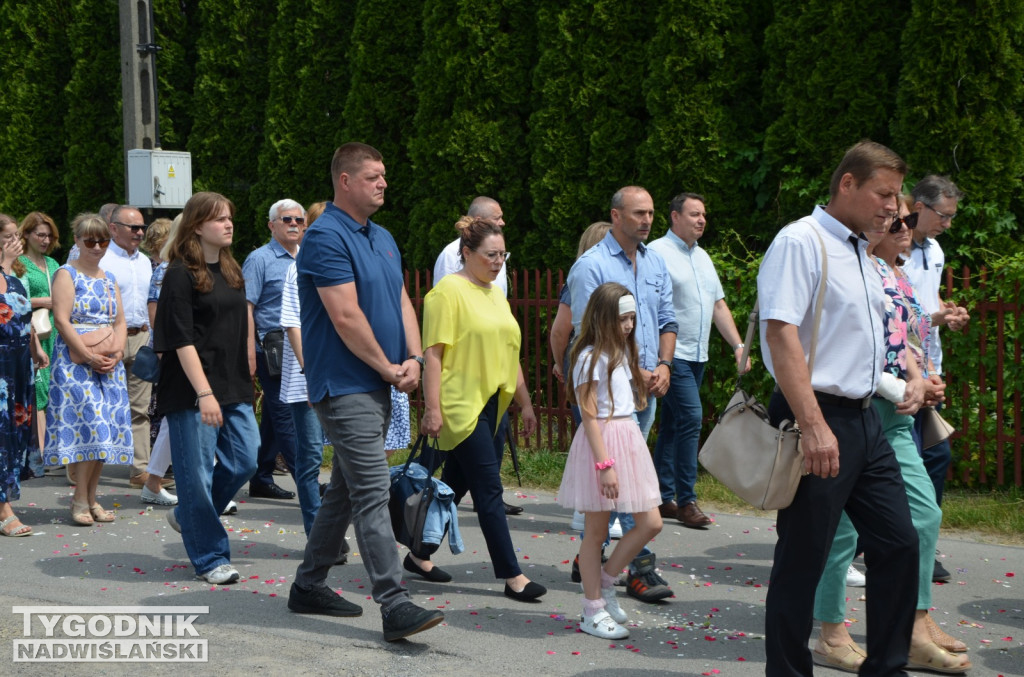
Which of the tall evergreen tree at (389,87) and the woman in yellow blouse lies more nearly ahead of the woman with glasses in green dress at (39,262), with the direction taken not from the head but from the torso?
the woman in yellow blouse

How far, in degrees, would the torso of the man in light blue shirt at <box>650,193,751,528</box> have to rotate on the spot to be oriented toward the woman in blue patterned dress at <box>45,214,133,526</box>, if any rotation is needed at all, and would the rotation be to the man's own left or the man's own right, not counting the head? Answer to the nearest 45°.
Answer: approximately 135° to the man's own right

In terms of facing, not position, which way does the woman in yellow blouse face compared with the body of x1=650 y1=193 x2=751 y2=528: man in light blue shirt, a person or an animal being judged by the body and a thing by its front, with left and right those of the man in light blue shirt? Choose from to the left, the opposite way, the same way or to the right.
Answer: the same way

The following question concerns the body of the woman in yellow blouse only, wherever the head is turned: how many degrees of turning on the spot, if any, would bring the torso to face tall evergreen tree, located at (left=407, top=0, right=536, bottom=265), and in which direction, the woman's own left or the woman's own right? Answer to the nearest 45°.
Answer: approximately 135° to the woman's own left

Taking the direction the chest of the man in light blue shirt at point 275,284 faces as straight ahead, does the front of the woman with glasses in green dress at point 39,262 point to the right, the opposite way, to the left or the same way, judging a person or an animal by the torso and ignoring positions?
the same way

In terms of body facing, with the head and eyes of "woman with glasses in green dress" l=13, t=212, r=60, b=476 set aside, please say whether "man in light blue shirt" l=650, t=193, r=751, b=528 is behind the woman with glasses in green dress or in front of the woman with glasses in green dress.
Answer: in front

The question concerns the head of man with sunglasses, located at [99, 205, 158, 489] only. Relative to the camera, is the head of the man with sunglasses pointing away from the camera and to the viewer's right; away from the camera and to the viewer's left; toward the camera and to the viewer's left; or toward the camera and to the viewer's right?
toward the camera and to the viewer's right

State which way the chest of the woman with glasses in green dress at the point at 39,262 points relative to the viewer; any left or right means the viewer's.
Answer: facing the viewer and to the right of the viewer

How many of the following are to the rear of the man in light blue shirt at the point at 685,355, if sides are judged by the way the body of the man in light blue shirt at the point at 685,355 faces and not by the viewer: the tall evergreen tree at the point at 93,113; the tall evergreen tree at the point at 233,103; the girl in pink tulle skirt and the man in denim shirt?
2

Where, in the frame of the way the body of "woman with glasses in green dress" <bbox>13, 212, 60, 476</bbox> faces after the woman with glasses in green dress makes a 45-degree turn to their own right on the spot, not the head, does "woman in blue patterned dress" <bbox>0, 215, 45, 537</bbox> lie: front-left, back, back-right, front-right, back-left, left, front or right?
front

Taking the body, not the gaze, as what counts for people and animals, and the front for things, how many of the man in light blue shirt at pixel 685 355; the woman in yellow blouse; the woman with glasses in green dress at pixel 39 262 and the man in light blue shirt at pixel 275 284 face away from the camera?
0

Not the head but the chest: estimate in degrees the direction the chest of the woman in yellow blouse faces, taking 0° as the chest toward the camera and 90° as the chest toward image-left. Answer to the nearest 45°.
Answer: approximately 315°

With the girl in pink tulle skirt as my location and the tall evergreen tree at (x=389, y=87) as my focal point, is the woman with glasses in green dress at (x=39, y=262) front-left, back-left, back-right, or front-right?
front-left

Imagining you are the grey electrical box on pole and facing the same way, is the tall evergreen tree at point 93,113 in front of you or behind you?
behind
